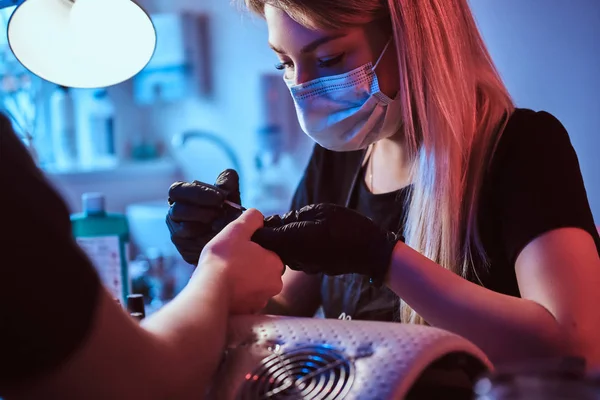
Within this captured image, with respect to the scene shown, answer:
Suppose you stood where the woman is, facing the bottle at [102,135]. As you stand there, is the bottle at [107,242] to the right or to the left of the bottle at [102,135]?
left

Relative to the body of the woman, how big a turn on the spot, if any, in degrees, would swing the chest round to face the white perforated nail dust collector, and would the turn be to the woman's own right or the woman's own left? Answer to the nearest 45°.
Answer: approximately 45° to the woman's own left

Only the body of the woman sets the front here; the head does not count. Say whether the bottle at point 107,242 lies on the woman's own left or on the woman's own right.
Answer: on the woman's own right
